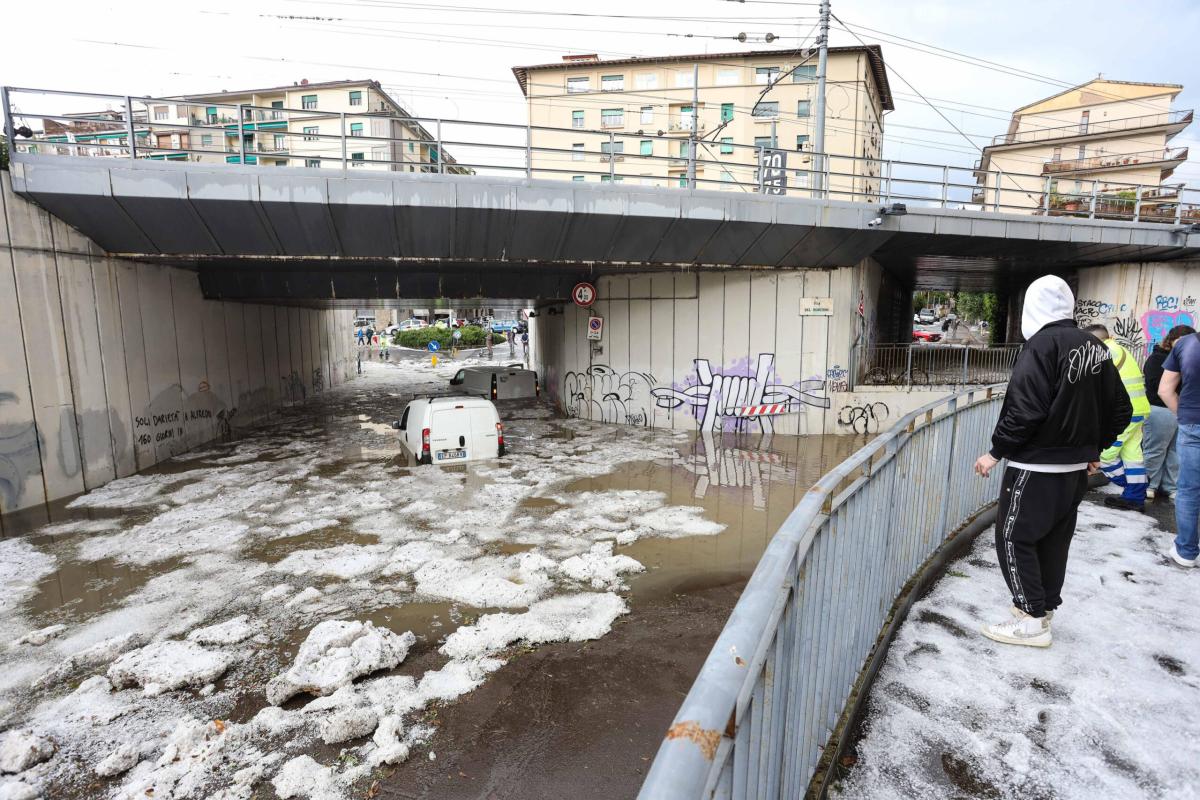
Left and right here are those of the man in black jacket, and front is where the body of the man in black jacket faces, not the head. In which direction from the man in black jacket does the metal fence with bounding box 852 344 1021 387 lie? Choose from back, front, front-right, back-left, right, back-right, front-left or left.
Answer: front-right

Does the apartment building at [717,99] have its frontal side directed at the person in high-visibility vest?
yes

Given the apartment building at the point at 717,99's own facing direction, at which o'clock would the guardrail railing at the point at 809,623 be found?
The guardrail railing is roughly at 12 o'clock from the apartment building.

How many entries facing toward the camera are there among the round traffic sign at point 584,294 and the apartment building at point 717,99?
2

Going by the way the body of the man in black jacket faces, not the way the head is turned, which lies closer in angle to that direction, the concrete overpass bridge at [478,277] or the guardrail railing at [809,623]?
the concrete overpass bridge

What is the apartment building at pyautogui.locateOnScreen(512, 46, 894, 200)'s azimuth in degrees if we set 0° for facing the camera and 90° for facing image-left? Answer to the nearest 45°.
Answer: approximately 0°

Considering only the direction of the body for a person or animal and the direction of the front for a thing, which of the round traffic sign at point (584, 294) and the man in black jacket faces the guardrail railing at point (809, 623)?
the round traffic sign

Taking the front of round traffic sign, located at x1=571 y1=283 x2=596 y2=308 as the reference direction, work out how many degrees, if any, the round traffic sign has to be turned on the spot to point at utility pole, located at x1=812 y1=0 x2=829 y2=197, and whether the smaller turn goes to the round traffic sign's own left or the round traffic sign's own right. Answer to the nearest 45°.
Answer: approximately 90° to the round traffic sign's own left

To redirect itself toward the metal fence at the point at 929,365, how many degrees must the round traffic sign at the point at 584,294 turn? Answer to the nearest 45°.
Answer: approximately 90° to its left

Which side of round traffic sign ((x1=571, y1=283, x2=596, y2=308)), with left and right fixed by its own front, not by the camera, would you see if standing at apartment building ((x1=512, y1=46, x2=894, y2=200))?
back

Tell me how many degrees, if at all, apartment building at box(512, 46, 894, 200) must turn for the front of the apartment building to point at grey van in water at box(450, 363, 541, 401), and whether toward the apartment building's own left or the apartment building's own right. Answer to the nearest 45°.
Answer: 0° — it already faces it
